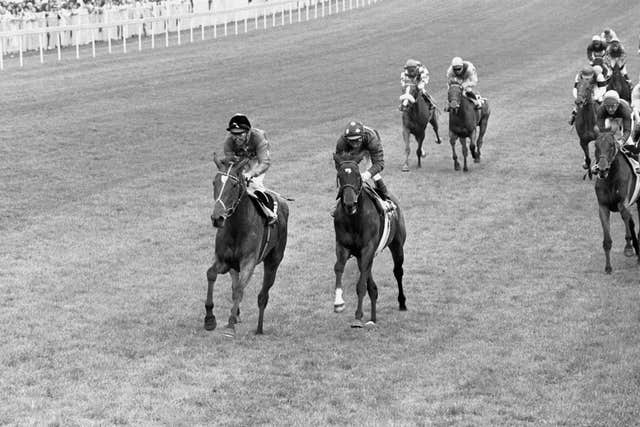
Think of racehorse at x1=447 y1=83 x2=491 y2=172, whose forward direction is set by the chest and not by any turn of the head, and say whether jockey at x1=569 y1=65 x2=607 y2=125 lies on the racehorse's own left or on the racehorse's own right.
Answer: on the racehorse's own left

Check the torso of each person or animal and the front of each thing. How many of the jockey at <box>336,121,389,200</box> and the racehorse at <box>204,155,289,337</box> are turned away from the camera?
0

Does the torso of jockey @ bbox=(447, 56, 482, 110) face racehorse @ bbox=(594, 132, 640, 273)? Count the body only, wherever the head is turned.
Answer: no

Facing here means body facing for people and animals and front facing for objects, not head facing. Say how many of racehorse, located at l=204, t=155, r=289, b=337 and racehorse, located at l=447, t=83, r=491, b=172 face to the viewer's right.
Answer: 0

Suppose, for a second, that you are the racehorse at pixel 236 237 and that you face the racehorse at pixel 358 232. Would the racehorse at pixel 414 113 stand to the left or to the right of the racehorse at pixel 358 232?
left

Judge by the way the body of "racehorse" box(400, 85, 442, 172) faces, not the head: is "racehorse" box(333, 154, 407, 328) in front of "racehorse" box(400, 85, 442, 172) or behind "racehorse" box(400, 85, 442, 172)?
in front

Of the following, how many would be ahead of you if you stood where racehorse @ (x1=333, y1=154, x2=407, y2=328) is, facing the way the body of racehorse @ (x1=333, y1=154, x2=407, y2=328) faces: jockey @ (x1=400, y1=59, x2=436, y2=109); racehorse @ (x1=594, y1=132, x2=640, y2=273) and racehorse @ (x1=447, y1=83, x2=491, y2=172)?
0

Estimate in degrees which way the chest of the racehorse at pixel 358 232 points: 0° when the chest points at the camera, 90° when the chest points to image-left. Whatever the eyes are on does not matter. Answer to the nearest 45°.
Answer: approximately 45°

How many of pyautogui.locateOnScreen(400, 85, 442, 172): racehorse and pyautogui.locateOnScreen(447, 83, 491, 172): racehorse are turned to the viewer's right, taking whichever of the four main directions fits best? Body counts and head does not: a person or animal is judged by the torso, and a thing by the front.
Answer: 0

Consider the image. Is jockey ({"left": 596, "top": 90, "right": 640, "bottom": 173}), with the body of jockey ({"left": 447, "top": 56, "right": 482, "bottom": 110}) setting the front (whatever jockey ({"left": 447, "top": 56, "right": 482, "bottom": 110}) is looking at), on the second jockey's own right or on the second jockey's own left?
on the second jockey's own left

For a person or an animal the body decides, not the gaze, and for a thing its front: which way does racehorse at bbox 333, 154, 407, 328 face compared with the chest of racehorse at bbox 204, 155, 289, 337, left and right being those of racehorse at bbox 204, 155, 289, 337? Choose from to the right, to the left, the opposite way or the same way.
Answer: the same way

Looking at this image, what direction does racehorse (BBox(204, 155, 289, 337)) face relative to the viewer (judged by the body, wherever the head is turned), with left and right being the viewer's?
facing the viewer and to the left of the viewer

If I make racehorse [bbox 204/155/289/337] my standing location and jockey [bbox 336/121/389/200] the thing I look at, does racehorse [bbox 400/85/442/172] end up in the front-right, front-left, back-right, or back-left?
front-left

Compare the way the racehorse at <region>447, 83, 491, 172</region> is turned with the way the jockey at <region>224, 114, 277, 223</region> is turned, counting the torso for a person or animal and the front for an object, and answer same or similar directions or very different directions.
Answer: same or similar directions

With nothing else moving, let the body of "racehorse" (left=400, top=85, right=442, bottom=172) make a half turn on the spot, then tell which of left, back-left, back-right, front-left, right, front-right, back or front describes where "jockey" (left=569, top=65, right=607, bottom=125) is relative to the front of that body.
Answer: front-right

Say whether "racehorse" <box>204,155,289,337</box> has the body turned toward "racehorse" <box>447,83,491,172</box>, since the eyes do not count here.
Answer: no

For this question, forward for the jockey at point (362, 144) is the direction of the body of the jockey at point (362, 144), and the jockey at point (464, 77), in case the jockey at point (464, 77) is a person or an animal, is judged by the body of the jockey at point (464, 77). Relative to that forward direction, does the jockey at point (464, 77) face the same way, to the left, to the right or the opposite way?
the same way

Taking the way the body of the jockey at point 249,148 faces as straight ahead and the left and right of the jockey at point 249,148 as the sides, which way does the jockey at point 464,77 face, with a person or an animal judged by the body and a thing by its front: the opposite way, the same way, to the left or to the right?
the same way

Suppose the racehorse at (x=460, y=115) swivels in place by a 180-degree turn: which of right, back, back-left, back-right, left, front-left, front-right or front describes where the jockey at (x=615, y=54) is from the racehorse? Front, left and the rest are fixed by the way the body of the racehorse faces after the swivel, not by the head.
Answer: front
